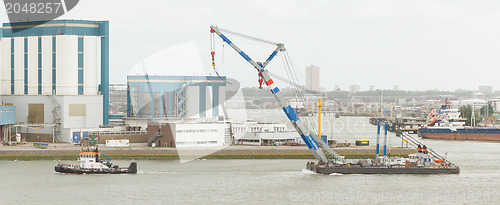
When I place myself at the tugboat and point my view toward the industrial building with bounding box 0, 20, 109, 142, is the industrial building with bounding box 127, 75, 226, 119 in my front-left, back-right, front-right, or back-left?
front-right

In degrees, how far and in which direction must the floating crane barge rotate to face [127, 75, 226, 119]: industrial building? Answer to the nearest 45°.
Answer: approximately 45° to its right

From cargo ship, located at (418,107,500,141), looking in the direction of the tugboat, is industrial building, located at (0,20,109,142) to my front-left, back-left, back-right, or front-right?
front-right

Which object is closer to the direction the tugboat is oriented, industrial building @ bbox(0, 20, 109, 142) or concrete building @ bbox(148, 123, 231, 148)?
the industrial building

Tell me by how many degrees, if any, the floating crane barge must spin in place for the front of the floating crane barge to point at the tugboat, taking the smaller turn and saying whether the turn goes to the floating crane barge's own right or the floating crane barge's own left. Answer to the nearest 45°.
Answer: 0° — it already faces it

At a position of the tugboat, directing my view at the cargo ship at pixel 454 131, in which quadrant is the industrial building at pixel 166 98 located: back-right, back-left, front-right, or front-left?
front-left

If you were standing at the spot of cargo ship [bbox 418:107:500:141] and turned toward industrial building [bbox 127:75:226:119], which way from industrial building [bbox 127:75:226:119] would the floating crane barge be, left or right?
left

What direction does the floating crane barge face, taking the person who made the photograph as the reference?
facing to the left of the viewer

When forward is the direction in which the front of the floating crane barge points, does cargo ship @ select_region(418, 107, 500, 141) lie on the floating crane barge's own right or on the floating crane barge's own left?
on the floating crane barge's own right

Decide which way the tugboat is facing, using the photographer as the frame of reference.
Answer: facing to the left of the viewer

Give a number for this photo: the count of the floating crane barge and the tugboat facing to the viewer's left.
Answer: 2
